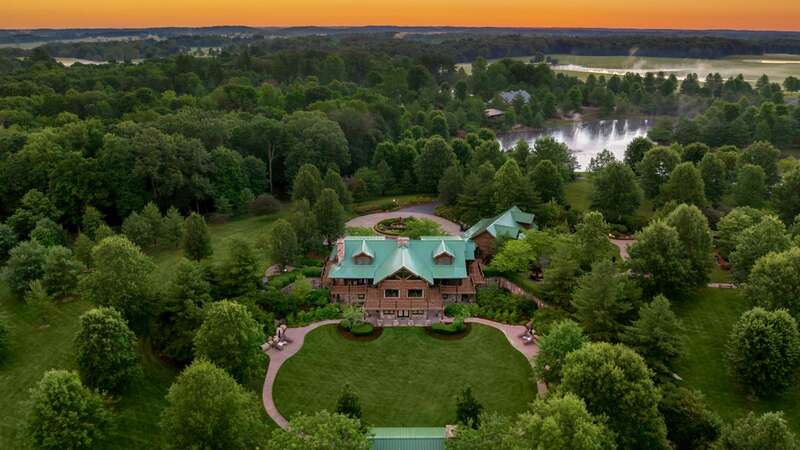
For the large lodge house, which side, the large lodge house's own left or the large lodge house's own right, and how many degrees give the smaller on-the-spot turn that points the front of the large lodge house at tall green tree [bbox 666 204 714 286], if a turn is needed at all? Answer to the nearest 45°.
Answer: approximately 90° to the large lodge house's own left

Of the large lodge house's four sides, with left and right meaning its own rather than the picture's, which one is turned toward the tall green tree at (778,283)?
left

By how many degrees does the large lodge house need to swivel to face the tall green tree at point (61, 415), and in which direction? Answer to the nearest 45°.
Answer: approximately 45° to its right

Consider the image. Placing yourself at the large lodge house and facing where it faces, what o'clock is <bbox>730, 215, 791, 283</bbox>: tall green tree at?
The tall green tree is roughly at 9 o'clock from the large lodge house.

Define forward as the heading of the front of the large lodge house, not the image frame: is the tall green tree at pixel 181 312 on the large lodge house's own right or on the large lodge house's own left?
on the large lodge house's own right

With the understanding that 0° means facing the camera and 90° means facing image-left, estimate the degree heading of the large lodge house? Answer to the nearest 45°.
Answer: approximately 0°

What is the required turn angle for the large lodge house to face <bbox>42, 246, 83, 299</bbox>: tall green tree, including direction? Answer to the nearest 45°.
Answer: approximately 90° to its right

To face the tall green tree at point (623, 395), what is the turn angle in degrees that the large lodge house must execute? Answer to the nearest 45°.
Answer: approximately 45° to its left

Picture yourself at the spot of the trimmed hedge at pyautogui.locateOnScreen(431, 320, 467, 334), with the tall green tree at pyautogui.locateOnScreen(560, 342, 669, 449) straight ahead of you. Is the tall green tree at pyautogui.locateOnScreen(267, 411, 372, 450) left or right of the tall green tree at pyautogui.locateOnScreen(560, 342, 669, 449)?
right

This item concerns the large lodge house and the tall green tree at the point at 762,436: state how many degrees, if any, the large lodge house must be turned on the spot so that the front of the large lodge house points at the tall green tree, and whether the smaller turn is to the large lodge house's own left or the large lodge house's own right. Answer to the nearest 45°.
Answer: approximately 45° to the large lodge house's own left

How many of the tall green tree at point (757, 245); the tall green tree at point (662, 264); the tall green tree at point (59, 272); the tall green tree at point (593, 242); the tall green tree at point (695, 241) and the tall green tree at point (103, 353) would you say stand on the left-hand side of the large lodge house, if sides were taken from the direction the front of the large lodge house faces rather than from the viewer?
4

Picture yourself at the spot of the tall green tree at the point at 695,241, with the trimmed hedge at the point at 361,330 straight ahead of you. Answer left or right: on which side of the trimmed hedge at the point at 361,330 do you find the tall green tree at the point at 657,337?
left
